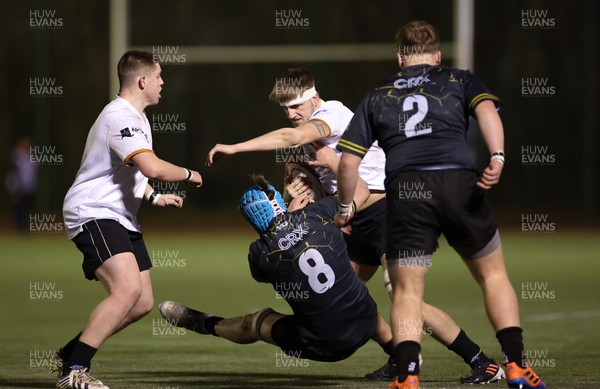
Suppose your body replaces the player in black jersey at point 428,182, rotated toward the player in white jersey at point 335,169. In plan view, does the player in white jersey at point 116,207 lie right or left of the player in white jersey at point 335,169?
left

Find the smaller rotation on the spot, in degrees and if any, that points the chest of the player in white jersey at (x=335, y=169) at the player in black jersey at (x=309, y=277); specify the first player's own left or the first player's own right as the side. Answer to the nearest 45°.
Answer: approximately 45° to the first player's own left

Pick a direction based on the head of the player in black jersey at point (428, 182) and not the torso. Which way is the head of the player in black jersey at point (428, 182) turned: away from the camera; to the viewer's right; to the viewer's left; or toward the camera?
away from the camera

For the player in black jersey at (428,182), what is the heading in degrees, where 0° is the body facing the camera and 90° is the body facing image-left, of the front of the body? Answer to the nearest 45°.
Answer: approximately 180°

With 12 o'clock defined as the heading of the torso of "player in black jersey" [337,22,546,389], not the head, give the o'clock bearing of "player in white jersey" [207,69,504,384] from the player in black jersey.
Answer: The player in white jersey is roughly at 11 o'clock from the player in black jersey.

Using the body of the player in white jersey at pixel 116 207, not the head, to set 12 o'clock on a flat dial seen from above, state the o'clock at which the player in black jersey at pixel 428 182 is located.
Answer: The player in black jersey is roughly at 1 o'clock from the player in white jersey.

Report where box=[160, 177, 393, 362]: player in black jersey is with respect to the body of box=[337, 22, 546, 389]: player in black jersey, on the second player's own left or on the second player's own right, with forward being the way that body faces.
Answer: on the second player's own left

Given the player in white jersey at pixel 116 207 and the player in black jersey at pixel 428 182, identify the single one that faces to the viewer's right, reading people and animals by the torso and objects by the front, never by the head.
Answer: the player in white jersey

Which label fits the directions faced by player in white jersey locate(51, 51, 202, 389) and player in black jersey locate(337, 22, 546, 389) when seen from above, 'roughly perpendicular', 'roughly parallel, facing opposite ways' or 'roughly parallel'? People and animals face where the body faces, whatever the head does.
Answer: roughly perpendicular

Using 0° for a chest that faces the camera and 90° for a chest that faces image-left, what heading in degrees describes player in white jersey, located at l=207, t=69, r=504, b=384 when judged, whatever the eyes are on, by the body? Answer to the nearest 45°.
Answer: approximately 45°

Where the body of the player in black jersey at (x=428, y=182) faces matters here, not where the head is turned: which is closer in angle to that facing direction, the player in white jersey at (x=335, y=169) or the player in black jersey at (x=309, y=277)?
the player in white jersey

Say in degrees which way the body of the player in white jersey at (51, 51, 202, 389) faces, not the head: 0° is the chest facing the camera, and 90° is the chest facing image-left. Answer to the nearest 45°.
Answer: approximately 270°
